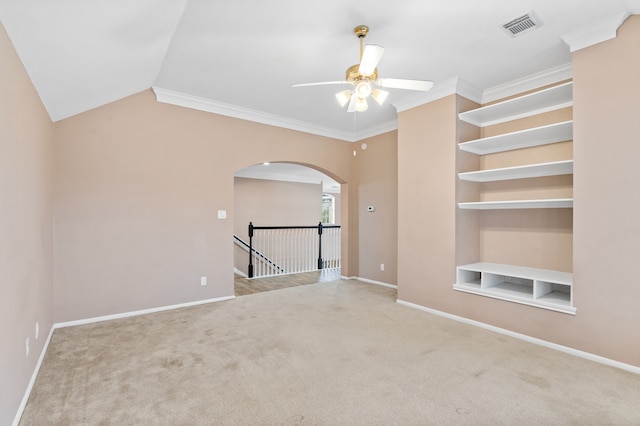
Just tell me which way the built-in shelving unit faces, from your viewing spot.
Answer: facing the viewer and to the left of the viewer

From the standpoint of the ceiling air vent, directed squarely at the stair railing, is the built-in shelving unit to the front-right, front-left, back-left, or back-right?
front-right

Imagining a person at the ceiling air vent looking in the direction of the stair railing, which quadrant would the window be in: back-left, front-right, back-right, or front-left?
front-right

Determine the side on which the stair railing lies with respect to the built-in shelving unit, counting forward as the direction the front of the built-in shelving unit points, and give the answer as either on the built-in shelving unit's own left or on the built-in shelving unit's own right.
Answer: on the built-in shelving unit's own right

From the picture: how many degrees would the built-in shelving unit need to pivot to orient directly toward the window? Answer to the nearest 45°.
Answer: approximately 90° to its right

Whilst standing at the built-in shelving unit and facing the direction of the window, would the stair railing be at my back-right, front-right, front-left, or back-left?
front-left
